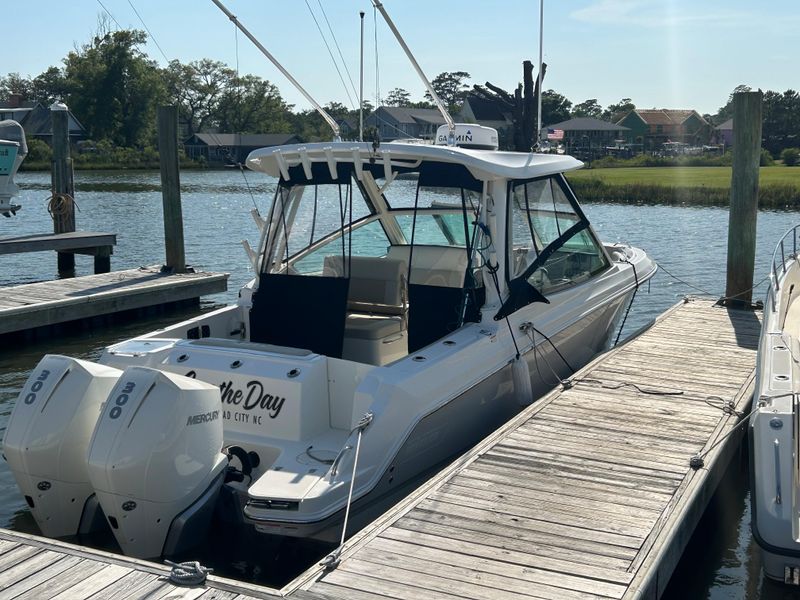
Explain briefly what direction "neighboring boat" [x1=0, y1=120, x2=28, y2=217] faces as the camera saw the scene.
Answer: facing to the left of the viewer

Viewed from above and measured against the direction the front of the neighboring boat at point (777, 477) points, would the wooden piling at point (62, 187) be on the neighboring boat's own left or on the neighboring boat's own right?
on the neighboring boat's own left

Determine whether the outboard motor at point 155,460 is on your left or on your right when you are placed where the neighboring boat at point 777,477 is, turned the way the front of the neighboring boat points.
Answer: on your left

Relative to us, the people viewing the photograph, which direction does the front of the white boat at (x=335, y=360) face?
facing away from the viewer and to the right of the viewer

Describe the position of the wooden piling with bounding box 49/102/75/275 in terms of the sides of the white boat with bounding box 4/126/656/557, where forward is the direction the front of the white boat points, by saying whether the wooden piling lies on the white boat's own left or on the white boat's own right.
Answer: on the white boat's own left

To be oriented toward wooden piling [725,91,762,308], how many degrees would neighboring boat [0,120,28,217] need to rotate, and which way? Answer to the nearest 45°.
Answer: approximately 135° to its left

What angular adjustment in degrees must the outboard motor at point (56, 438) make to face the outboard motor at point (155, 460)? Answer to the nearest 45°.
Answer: approximately 90° to its right

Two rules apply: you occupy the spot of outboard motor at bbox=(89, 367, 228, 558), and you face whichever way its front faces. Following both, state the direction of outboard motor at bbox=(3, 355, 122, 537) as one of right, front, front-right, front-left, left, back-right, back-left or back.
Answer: left

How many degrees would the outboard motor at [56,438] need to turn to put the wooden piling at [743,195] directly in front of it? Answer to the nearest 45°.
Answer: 0° — it already faces it

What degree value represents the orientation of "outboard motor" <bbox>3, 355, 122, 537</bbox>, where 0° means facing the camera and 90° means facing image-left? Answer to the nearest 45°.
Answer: approximately 225°

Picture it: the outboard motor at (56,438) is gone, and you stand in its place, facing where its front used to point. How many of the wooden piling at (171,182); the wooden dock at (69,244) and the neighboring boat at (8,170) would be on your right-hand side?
0

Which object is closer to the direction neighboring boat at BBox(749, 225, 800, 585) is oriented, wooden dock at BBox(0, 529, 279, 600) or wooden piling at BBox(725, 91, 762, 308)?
the wooden piling

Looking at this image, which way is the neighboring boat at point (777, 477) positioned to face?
away from the camera

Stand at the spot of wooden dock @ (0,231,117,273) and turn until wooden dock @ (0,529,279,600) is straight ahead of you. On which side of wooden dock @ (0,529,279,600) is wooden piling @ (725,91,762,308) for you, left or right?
left

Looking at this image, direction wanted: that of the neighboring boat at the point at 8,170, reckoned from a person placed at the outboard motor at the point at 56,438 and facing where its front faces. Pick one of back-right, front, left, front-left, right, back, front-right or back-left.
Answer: front-left

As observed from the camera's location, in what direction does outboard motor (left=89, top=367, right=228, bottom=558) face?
facing away from the viewer and to the right of the viewer

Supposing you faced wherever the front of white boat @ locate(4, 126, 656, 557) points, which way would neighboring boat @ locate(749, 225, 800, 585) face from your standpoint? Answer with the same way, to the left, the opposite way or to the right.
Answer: the same way

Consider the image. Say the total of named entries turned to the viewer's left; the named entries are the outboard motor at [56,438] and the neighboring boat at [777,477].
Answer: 0
